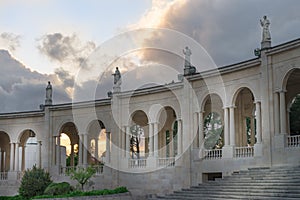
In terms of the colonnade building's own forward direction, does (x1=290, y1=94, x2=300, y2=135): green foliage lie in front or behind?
behind

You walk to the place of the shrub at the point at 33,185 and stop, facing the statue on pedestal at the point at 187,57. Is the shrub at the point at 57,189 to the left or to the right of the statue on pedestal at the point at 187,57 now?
right

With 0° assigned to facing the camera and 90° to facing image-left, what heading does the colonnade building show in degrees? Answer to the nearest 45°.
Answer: approximately 45°
